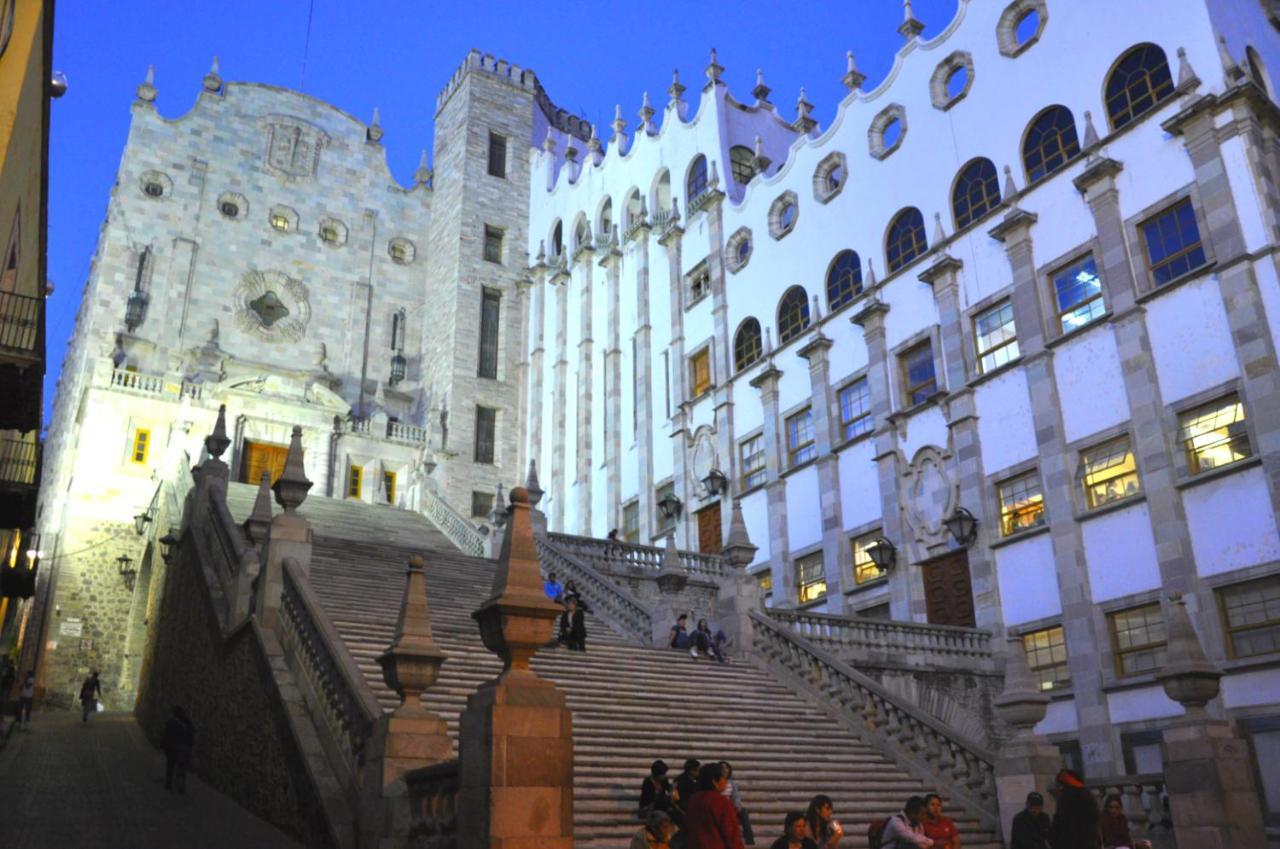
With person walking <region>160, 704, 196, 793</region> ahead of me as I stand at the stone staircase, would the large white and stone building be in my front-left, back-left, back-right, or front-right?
back-right

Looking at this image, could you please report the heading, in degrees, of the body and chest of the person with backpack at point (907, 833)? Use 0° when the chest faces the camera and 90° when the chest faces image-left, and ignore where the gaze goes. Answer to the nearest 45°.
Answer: approximately 270°

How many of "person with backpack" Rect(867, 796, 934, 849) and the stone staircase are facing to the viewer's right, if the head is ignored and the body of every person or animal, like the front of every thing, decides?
1

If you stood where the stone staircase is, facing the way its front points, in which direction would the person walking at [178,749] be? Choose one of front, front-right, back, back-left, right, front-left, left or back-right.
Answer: right

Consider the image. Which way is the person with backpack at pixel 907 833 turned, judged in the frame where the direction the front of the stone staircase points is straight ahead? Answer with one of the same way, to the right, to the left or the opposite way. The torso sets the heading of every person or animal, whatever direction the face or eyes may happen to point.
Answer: to the left

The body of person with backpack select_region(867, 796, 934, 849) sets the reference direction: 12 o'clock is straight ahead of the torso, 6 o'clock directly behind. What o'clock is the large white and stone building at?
The large white and stone building is roughly at 9 o'clock from the person with backpack.

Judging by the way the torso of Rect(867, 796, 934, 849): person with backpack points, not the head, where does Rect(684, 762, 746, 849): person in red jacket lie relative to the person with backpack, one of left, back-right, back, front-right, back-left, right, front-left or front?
back-right

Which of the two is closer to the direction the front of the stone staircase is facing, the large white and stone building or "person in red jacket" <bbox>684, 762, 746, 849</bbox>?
the person in red jacket

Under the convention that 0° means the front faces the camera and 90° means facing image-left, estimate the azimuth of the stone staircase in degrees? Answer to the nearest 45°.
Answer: approximately 0°
